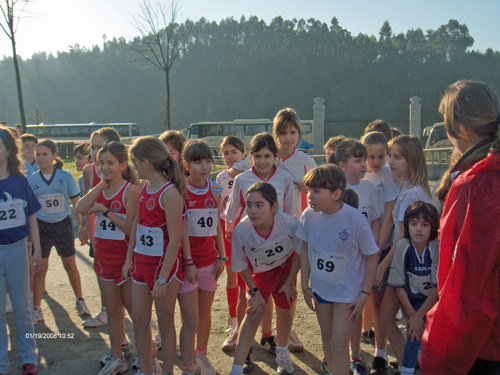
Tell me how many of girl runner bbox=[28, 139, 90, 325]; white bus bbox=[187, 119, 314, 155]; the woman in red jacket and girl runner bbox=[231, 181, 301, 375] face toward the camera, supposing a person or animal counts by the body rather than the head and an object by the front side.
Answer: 2

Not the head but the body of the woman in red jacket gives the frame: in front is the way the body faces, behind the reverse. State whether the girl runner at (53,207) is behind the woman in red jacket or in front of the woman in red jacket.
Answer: in front

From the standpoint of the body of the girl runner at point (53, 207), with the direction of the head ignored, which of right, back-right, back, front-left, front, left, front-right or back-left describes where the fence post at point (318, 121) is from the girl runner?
back-left

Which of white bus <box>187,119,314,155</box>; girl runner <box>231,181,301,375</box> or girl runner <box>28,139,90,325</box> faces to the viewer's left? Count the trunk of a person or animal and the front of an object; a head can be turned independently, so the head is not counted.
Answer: the white bus

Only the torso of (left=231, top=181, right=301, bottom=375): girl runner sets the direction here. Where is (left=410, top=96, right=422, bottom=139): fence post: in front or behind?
behind

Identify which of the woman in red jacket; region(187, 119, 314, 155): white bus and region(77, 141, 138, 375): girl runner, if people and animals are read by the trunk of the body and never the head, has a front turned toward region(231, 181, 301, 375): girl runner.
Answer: the woman in red jacket

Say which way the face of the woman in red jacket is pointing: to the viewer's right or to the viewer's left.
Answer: to the viewer's left

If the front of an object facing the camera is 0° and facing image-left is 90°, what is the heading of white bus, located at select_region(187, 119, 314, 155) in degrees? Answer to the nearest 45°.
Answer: approximately 90°

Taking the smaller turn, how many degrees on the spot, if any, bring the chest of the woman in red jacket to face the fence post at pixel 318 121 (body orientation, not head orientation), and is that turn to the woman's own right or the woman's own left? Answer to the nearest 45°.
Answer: approximately 45° to the woman's own right

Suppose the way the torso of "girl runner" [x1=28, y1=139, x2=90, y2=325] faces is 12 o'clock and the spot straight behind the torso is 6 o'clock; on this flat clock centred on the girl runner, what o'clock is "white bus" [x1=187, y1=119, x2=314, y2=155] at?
The white bus is roughly at 7 o'clock from the girl runner.

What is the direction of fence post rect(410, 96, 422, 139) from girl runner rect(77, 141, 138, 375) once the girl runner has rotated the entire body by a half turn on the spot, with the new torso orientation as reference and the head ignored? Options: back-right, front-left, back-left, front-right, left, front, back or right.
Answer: front

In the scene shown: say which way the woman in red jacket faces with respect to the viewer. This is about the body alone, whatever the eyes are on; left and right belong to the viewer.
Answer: facing away from the viewer and to the left of the viewer
